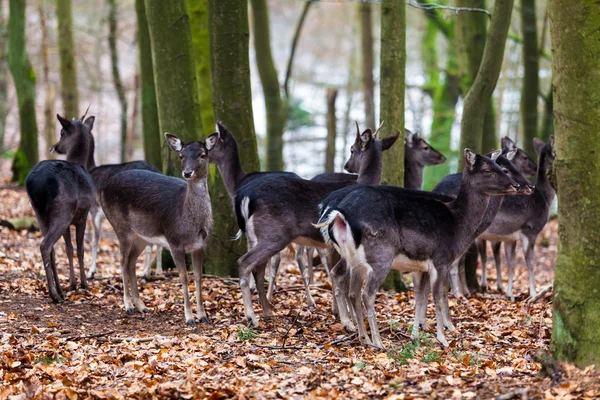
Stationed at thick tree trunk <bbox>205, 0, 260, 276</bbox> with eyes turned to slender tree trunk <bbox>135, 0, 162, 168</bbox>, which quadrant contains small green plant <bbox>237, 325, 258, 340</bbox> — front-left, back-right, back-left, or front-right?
back-left

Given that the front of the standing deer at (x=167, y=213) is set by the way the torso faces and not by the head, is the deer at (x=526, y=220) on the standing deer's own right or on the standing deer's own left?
on the standing deer's own left

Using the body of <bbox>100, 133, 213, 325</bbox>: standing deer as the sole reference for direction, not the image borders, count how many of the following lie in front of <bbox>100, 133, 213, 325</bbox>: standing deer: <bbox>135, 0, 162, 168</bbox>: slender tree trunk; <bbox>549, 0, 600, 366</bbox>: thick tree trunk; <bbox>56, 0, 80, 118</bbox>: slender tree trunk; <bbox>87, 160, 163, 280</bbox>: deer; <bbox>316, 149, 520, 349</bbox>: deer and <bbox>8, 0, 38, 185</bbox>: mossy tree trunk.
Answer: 2

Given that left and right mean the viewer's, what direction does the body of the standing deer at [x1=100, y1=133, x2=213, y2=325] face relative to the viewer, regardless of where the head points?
facing the viewer and to the right of the viewer

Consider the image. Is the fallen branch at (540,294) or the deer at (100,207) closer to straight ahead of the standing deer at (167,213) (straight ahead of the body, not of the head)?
the fallen branch

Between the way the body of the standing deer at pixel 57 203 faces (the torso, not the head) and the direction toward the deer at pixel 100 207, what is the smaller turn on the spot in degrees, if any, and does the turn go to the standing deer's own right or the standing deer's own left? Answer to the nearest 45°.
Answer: approximately 45° to the standing deer's own left

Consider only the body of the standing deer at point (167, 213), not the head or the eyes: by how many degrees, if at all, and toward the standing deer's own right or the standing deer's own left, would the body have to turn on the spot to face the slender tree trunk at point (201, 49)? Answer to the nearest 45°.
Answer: approximately 135° to the standing deer's own left
